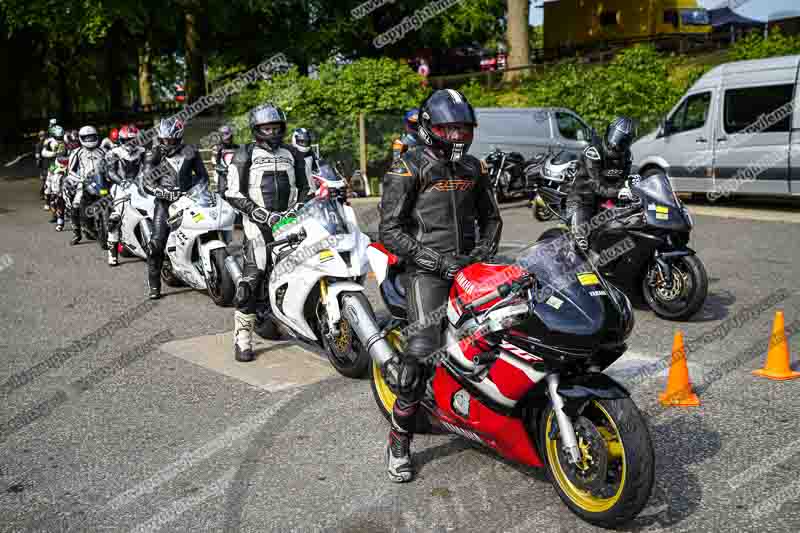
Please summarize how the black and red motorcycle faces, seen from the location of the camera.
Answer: facing the viewer and to the right of the viewer

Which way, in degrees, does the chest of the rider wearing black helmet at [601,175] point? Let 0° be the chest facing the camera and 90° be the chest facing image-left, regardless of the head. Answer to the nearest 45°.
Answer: approximately 315°

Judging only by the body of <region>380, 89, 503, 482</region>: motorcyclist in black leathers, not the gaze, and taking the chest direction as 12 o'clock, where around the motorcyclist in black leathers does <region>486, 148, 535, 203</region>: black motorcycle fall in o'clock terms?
The black motorcycle is roughly at 6 o'clock from the motorcyclist in black leathers.

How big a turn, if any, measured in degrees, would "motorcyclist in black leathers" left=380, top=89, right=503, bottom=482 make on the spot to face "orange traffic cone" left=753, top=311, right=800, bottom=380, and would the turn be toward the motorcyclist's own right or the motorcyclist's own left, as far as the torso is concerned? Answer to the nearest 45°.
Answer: approximately 135° to the motorcyclist's own left

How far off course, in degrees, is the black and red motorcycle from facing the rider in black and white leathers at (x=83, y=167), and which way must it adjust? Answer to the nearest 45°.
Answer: approximately 180°

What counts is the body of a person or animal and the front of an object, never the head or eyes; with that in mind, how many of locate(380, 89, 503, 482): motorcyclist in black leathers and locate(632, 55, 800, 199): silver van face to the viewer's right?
0

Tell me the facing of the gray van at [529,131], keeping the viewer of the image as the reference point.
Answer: facing to the right of the viewer

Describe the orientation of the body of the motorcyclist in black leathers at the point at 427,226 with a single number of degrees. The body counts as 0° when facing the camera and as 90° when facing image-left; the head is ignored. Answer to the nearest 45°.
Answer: approximately 0°

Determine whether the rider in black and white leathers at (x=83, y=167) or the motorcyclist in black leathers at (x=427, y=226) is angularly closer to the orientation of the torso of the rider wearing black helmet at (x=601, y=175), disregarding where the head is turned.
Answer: the motorcyclist in black leathers

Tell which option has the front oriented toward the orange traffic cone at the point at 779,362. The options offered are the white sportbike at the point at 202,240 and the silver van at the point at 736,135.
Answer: the white sportbike

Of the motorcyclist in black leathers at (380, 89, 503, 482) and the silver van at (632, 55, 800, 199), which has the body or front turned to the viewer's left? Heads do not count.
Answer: the silver van

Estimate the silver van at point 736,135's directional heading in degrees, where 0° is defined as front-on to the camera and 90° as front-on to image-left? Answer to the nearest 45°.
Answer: approximately 90°
